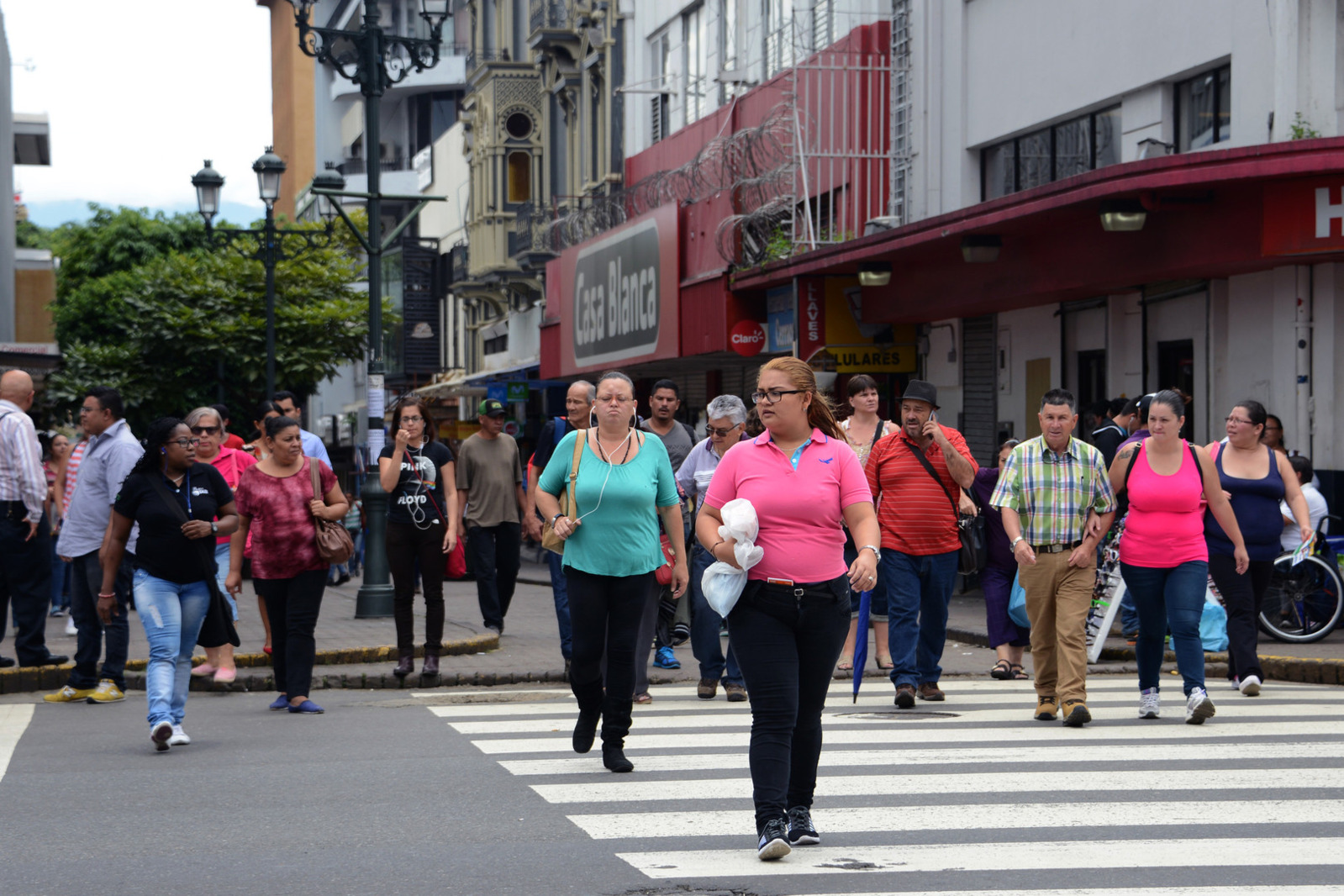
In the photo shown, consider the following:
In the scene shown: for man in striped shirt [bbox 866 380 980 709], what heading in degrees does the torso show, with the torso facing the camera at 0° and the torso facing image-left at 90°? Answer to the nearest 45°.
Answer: approximately 0°

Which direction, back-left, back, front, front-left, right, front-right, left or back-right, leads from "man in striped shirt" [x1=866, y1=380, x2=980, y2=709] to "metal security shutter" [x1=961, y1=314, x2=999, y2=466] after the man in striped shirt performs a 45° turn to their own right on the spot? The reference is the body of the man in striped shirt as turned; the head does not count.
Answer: back-right

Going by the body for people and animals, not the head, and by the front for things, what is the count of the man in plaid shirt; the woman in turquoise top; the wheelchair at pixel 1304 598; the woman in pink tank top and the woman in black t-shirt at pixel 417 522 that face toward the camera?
4

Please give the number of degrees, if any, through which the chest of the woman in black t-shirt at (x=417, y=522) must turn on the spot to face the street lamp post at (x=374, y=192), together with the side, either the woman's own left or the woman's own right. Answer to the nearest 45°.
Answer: approximately 180°

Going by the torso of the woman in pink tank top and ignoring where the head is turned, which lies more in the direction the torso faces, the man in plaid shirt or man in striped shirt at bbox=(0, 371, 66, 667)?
the man in plaid shirt

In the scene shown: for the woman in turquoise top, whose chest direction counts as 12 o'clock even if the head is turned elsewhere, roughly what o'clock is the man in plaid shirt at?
The man in plaid shirt is roughly at 8 o'clock from the woman in turquoise top.

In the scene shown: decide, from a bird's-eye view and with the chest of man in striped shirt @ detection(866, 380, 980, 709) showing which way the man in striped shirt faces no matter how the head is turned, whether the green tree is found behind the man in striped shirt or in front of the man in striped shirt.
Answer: behind

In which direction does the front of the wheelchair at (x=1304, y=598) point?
to the viewer's left

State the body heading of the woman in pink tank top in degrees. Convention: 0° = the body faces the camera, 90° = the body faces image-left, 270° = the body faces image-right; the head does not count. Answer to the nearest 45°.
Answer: approximately 0°
